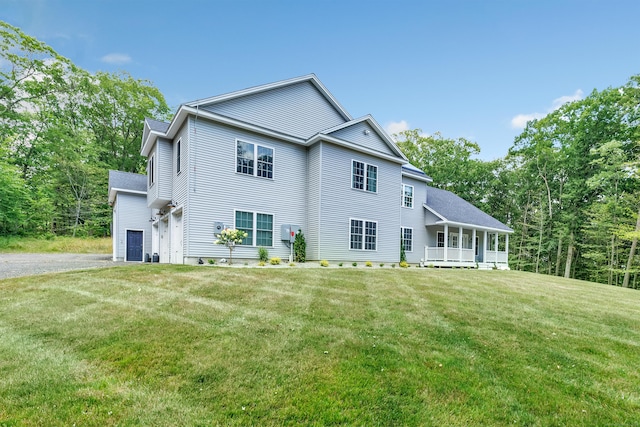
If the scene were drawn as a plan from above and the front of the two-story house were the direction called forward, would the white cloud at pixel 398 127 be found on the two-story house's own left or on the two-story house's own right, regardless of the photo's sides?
on the two-story house's own left

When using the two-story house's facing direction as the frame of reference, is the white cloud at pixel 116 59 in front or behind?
behind

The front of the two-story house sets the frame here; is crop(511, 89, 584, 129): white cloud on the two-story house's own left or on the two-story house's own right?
on the two-story house's own left

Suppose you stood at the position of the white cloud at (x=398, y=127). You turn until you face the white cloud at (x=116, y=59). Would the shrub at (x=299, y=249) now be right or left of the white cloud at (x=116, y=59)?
left
